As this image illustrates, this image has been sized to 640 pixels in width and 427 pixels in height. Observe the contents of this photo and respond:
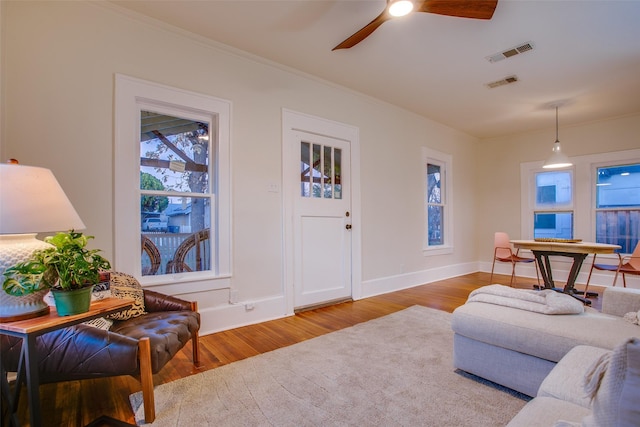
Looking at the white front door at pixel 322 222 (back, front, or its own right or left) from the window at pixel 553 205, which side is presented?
left

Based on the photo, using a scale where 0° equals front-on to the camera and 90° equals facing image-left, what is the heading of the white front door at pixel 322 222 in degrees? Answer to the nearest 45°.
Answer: approximately 315°

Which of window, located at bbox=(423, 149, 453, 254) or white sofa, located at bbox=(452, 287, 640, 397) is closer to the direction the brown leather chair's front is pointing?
the white sofa

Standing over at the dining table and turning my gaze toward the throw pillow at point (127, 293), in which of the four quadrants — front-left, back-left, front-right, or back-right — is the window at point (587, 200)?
back-right

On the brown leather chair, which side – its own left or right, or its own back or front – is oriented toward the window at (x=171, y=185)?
left

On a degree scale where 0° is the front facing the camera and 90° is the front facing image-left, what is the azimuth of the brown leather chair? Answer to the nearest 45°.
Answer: approximately 315°

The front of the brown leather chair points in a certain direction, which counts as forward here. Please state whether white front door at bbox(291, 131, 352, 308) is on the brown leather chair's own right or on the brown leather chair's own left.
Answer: on the brown leather chair's own left

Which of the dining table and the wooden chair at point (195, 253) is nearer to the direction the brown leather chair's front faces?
the dining table

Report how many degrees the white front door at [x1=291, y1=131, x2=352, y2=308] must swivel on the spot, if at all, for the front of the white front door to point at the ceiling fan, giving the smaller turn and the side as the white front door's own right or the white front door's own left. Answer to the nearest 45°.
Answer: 0° — it already faces it

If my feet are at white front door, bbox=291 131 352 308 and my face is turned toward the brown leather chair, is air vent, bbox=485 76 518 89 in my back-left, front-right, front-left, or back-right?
back-left
